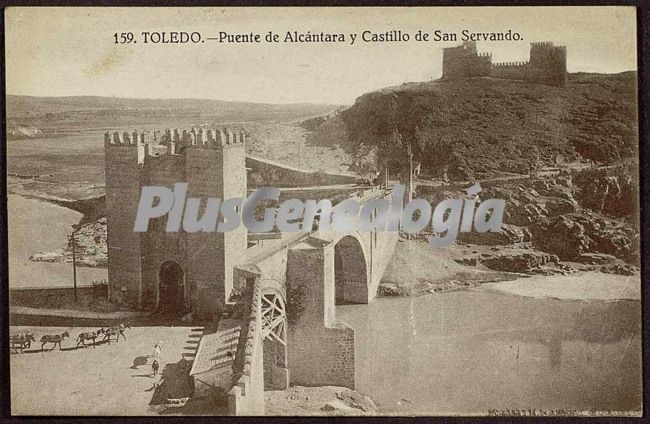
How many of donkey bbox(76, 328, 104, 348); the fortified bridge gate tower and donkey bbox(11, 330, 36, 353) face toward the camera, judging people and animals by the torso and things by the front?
1

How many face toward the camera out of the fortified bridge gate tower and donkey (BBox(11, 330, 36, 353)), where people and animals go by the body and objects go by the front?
1

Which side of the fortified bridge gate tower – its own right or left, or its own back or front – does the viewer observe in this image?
front

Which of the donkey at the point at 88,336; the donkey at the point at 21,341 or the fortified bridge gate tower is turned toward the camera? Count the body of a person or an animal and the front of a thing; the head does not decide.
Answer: the fortified bridge gate tower

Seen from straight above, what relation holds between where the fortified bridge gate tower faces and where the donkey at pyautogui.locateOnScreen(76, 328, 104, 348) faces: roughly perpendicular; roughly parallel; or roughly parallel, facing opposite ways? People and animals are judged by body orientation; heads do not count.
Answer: roughly perpendicular
